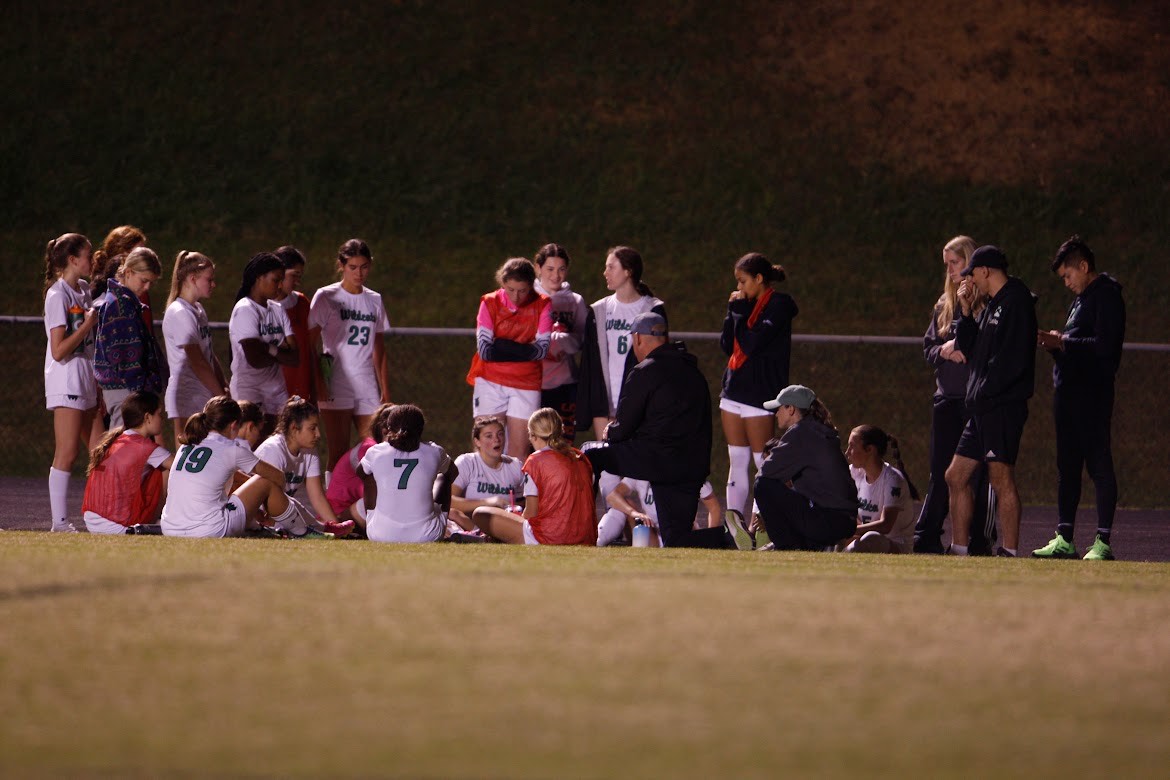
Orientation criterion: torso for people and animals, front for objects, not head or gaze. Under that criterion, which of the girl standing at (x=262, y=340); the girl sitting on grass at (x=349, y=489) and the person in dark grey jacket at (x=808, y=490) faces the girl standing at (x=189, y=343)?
the person in dark grey jacket

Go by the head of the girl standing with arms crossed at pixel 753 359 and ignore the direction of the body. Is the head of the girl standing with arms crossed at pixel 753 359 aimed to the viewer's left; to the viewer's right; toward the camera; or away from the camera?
to the viewer's left

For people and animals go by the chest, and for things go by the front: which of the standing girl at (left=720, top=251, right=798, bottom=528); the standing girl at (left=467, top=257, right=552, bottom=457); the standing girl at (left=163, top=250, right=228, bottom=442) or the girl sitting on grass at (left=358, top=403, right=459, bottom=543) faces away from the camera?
the girl sitting on grass

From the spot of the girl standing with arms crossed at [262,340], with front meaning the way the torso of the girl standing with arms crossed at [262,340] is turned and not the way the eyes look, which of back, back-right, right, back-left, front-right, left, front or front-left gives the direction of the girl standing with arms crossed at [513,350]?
front-left

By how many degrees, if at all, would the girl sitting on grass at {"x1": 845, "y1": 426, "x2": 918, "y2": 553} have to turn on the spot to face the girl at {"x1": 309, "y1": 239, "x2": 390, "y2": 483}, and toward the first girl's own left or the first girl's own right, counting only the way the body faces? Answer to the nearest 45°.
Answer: approximately 45° to the first girl's own right

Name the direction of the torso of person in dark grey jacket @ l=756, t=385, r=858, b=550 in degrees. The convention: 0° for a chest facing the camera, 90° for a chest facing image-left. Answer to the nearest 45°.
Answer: approximately 90°

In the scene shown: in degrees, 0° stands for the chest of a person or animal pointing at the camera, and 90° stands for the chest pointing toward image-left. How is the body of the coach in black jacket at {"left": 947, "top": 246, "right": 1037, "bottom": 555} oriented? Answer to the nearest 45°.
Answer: approximately 45°

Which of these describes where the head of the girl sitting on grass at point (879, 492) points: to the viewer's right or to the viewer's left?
to the viewer's left

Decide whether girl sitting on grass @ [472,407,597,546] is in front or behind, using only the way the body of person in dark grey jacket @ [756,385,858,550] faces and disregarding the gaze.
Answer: in front

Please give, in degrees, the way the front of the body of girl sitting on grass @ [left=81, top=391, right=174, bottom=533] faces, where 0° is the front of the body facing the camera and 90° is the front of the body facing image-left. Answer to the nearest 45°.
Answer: approximately 225°

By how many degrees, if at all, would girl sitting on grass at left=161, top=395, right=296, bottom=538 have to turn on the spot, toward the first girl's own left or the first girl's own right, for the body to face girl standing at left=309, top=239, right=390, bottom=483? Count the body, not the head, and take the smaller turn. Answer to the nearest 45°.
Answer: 0° — they already face them
